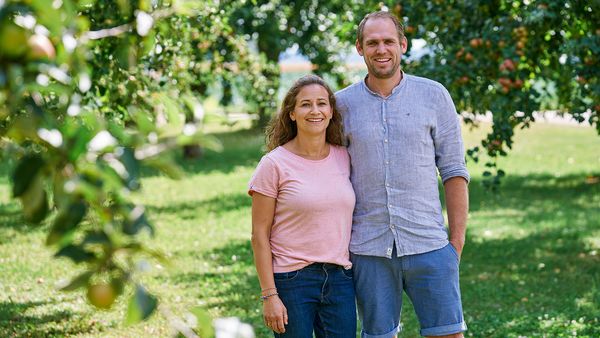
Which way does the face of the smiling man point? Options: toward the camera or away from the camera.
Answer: toward the camera

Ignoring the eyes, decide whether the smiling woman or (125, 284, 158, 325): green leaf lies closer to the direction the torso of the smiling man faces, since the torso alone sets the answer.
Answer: the green leaf

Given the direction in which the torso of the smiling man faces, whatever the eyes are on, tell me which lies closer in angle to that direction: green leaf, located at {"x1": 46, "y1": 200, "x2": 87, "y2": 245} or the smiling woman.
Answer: the green leaf

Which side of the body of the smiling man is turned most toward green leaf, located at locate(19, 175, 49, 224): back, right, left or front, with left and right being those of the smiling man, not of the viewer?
front

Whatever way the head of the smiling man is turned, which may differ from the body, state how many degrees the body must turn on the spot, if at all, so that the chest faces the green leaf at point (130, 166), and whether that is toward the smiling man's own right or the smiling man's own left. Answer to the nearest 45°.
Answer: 0° — they already face it

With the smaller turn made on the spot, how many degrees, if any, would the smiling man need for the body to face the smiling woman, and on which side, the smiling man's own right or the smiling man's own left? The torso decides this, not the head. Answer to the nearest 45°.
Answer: approximately 90° to the smiling man's own right

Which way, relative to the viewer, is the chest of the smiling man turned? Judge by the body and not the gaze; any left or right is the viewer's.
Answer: facing the viewer

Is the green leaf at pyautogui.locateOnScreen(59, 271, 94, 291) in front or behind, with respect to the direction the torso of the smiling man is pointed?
in front

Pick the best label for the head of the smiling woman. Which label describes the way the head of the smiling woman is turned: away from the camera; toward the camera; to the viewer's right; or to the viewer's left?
toward the camera
